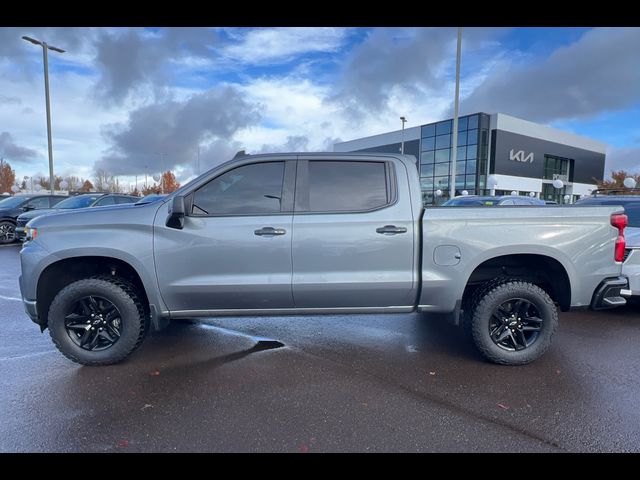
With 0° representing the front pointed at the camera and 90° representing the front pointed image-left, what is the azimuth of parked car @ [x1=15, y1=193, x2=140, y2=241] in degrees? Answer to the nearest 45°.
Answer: approximately 45°

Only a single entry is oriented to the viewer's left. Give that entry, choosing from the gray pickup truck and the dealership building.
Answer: the gray pickup truck

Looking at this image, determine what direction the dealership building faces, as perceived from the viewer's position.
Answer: facing the viewer and to the right of the viewer

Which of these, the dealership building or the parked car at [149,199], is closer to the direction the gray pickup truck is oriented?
the parked car

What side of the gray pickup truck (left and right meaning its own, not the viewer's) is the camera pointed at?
left

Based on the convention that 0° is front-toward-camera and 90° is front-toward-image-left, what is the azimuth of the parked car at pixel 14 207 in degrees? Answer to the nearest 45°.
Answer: approximately 45°

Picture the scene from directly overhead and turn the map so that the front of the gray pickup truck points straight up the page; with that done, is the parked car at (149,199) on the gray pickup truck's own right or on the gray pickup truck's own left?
on the gray pickup truck's own right

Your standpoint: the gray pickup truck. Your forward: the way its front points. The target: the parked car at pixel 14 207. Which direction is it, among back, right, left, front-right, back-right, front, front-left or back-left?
front-right
